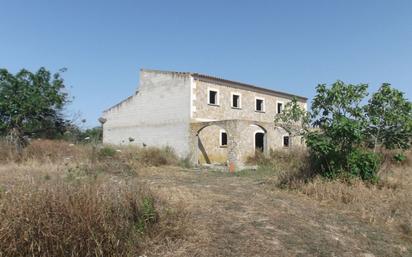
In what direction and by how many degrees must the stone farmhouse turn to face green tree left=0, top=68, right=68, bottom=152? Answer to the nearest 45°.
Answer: approximately 135° to its right

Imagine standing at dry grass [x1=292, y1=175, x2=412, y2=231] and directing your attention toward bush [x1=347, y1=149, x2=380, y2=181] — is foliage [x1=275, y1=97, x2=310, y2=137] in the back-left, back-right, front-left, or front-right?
front-left

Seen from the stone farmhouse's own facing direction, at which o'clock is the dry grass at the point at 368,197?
The dry grass is roughly at 1 o'clock from the stone farmhouse.

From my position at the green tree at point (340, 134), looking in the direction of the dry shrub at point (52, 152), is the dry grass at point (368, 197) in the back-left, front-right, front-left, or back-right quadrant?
back-left

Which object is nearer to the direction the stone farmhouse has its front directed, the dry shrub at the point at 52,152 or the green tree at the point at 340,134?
the green tree

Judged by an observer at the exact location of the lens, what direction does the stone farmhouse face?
facing the viewer and to the right of the viewer

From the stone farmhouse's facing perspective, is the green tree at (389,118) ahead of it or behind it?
ahead

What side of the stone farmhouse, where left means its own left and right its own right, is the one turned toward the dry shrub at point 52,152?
right

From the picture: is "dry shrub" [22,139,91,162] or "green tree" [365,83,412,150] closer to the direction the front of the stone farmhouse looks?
the green tree

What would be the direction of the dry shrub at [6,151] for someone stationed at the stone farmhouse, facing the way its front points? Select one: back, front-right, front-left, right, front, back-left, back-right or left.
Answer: right

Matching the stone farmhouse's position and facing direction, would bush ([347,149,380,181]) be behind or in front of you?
in front
